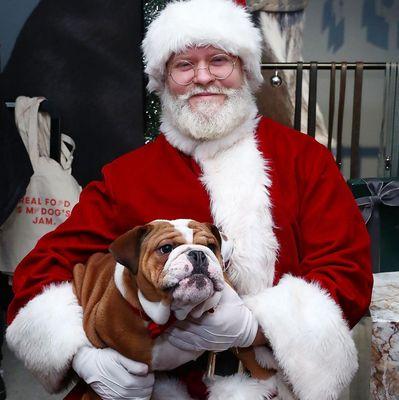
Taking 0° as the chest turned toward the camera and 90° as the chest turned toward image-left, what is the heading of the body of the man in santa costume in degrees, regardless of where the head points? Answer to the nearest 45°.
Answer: approximately 0°
